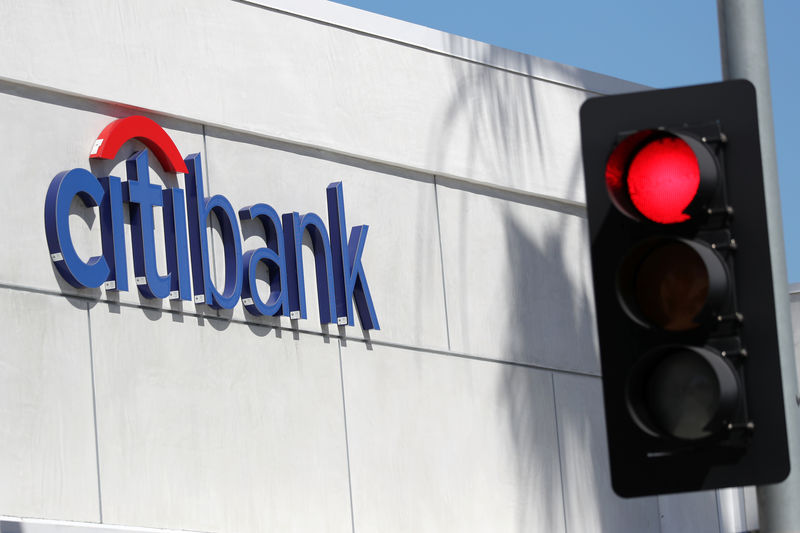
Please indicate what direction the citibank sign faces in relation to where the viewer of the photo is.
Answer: facing the viewer and to the right of the viewer

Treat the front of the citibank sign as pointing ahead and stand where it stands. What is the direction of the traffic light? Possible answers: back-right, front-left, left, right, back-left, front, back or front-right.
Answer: front-right

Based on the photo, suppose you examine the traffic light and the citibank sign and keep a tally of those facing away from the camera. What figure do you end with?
0

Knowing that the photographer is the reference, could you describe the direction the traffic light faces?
facing the viewer and to the left of the viewer

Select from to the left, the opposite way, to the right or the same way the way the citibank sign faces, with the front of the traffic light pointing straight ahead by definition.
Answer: to the left

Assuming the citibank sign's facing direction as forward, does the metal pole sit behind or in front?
in front
